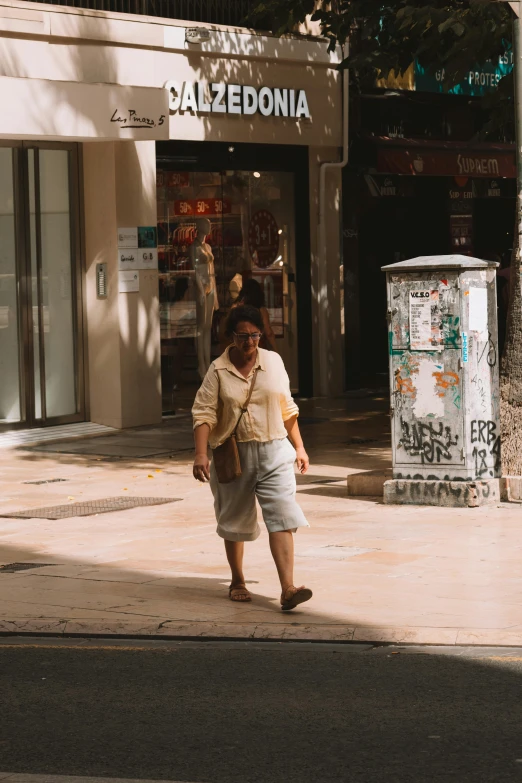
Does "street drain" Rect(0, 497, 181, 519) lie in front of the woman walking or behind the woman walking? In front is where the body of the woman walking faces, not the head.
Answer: behind

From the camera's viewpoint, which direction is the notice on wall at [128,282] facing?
toward the camera

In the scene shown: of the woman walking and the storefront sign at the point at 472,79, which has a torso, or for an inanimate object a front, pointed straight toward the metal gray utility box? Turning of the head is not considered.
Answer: the storefront sign

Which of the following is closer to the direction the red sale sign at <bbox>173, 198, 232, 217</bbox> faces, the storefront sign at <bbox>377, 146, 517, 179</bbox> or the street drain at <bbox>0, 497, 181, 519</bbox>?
the street drain

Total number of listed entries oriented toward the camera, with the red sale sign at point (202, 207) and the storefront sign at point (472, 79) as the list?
2

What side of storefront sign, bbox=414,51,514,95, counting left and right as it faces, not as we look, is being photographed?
front

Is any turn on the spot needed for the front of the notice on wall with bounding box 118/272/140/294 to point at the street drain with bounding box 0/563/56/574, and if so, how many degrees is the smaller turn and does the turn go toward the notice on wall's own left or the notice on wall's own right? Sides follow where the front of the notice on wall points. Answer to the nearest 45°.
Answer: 0° — it already faces it

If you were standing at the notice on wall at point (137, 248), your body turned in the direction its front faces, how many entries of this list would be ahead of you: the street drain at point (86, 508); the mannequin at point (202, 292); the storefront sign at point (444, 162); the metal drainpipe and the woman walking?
2

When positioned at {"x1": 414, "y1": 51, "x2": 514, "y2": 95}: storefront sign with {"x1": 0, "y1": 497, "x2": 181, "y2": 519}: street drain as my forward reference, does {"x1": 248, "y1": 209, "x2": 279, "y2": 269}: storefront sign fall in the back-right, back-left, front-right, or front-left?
front-right

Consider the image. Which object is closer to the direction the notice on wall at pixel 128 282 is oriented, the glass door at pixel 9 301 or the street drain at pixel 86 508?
the street drain

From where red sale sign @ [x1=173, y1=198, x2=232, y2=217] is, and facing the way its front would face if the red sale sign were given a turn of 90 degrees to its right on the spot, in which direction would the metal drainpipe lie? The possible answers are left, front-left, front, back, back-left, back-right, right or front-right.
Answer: back-right

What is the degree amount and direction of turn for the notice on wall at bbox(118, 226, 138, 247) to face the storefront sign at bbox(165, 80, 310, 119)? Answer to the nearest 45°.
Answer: approximately 135° to its left

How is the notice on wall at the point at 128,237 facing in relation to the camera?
toward the camera
